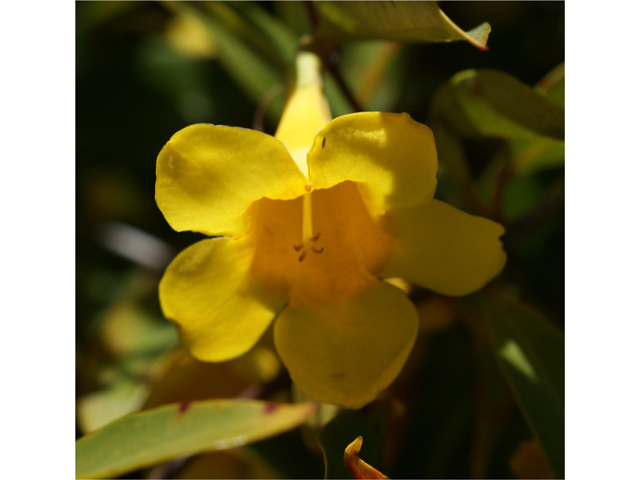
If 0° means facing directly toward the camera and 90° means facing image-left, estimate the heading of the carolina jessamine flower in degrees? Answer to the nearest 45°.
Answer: approximately 0°

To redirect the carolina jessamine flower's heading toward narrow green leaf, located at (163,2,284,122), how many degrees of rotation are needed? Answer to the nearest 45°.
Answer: approximately 180°
